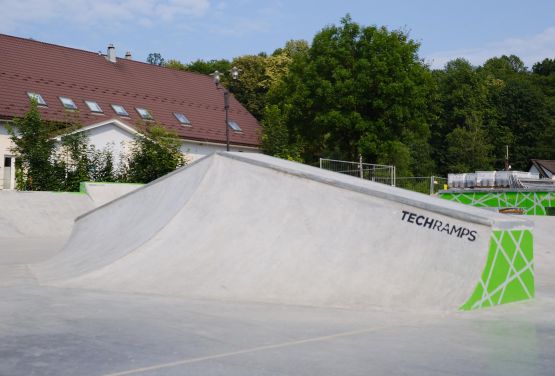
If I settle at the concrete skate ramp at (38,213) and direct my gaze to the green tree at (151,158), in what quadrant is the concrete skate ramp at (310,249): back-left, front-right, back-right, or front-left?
back-right

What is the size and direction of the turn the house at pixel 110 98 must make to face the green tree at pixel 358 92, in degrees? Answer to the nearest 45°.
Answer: approximately 45° to its left

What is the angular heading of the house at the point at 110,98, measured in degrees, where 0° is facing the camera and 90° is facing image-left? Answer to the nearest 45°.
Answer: approximately 315°

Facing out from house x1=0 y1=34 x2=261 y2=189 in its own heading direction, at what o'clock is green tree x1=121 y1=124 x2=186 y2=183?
The green tree is roughly at 1 o'clock from the house.

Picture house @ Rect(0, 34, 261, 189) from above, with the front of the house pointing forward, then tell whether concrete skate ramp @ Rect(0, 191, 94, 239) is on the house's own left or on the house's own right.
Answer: on the house's own right

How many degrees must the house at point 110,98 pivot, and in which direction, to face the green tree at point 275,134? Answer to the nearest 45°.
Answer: approximately 45° to its left

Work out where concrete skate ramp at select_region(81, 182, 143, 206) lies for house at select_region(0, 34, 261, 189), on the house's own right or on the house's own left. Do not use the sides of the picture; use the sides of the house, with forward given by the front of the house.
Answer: on the house's own right

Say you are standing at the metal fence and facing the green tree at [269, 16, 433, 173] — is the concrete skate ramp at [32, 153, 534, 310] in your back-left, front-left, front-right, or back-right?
back-left
